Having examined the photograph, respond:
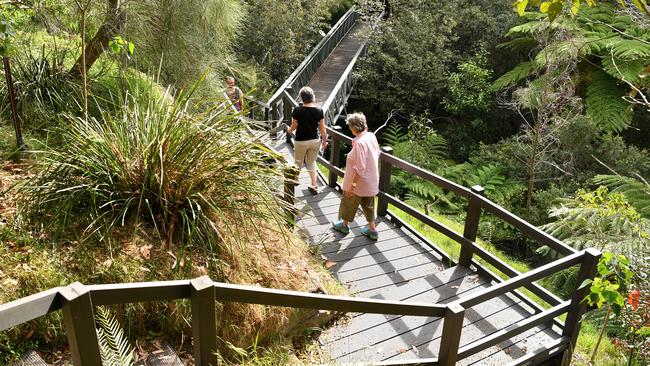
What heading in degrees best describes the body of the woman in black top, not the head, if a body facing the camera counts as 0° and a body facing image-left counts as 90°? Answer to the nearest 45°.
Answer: approximately 180°

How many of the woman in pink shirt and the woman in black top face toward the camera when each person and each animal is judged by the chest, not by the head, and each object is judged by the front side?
0

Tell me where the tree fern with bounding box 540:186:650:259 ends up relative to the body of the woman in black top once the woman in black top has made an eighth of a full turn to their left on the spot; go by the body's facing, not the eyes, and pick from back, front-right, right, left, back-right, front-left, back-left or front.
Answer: back-right

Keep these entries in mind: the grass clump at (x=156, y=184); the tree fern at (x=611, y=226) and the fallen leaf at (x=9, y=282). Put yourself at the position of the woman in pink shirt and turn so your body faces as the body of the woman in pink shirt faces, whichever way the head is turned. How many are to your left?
2

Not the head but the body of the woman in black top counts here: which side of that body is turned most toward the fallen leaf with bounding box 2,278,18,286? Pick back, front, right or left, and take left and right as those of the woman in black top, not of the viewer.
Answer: back

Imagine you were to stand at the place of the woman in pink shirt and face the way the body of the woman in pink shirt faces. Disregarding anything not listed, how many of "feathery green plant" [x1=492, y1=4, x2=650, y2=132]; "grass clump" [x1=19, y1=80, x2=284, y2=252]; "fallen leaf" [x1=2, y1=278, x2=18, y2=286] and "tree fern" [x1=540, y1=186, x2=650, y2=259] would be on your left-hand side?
2

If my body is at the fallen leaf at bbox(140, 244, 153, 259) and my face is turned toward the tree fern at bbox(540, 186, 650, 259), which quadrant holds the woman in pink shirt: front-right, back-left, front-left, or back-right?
front-left

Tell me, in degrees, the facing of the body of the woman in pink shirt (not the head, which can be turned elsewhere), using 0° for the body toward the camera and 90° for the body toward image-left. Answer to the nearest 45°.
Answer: approximately 135°

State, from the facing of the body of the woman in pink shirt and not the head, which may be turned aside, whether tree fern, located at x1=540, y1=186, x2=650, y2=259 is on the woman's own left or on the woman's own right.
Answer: on the woman's own right

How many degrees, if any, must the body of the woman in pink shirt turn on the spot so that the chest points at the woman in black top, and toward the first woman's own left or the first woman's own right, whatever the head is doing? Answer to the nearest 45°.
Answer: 0° — they already face them

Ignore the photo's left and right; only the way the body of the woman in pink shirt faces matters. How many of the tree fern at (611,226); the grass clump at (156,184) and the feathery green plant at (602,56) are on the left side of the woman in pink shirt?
1
